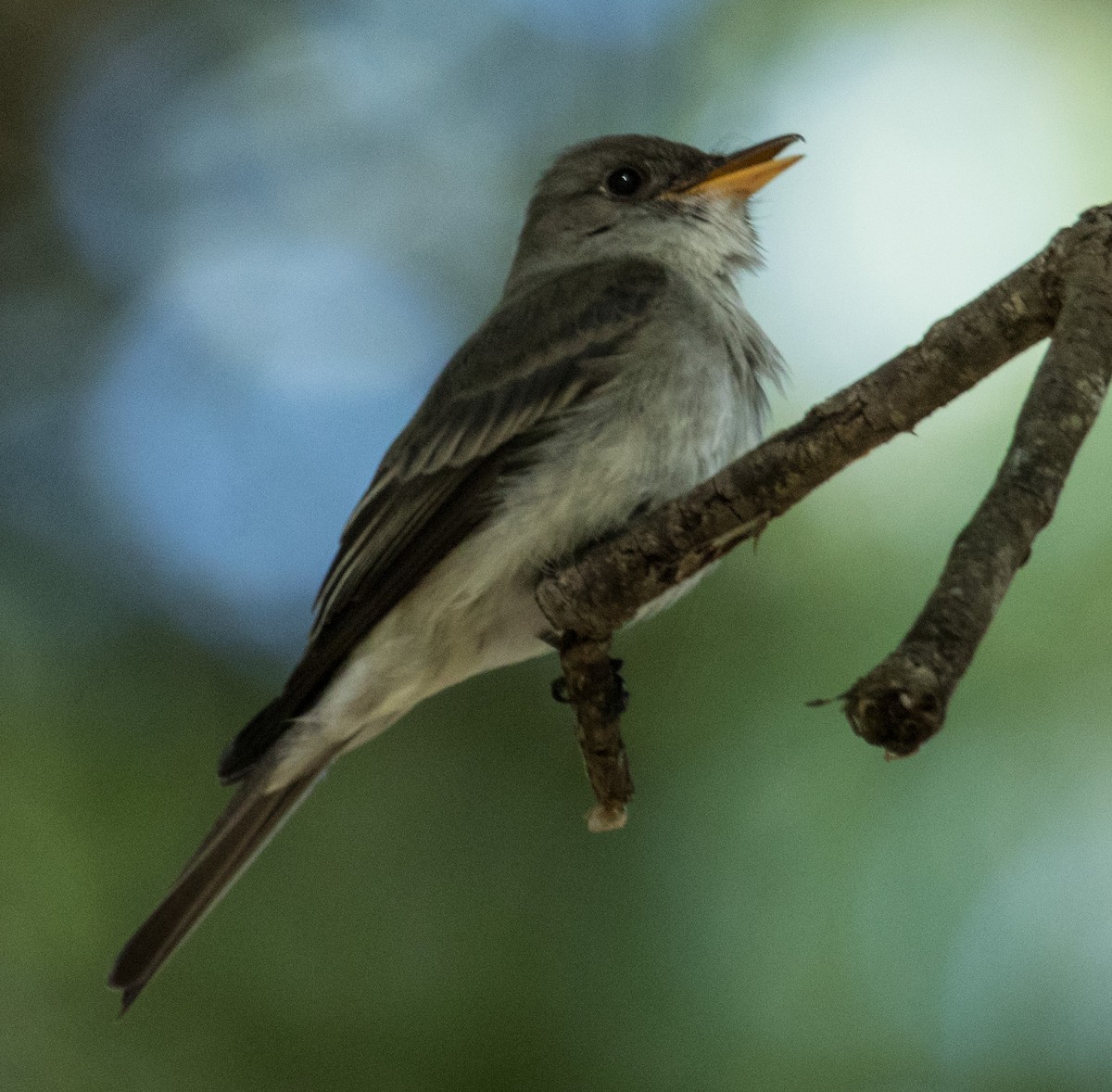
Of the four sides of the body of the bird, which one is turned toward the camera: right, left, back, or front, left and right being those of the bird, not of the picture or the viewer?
right
